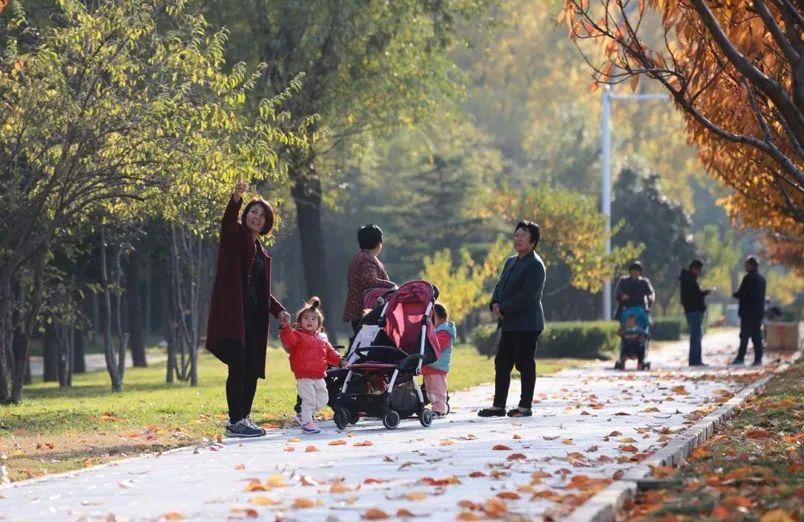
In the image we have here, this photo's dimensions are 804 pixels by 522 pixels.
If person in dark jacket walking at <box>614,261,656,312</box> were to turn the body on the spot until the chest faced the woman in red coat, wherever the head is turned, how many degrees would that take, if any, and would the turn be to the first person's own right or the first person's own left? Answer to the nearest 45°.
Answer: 0° — they already face them

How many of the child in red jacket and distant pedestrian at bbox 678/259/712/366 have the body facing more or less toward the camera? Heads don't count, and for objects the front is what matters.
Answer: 1

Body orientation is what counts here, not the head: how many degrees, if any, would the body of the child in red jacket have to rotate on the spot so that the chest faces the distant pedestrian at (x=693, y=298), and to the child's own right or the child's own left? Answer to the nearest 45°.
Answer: approximately 135° to the child's own left

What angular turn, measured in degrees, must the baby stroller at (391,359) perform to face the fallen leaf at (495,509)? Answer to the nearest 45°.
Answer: approximately 45° to its left

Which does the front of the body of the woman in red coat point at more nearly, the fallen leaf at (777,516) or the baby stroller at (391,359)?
the fallen leaf

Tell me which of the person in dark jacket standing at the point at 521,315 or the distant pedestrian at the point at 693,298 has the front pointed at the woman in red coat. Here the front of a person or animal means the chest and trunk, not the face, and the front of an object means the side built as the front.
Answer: the person in dark jacket standing
